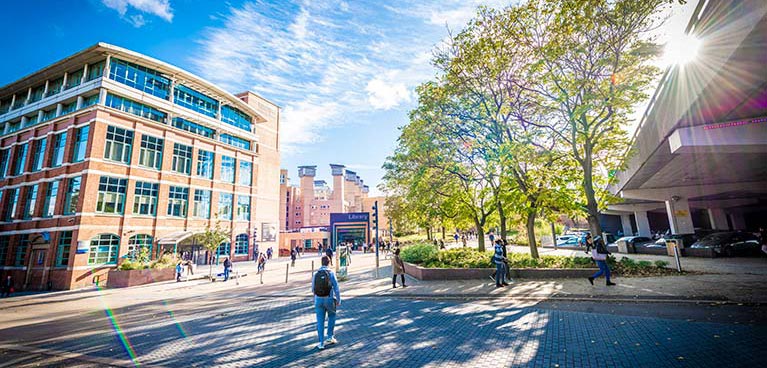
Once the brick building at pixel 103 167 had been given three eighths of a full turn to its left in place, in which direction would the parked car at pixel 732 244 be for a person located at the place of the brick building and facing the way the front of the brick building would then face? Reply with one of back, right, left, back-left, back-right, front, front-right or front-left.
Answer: back-right

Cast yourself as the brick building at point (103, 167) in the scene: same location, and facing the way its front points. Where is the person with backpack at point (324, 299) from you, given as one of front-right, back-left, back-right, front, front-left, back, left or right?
front-right

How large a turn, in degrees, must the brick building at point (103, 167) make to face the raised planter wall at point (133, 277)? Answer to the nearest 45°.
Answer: approximately 45° to its right

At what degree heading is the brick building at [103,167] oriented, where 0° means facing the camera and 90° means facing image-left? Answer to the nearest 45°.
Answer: approximately 315°

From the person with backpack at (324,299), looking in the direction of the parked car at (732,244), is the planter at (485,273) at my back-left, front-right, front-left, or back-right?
front-left

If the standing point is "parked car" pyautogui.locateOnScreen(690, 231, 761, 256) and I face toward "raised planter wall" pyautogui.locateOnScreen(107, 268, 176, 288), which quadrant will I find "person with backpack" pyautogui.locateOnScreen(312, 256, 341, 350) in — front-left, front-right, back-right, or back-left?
front-left

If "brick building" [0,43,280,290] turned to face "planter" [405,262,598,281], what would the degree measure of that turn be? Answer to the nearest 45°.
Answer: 0° — it already faces it
